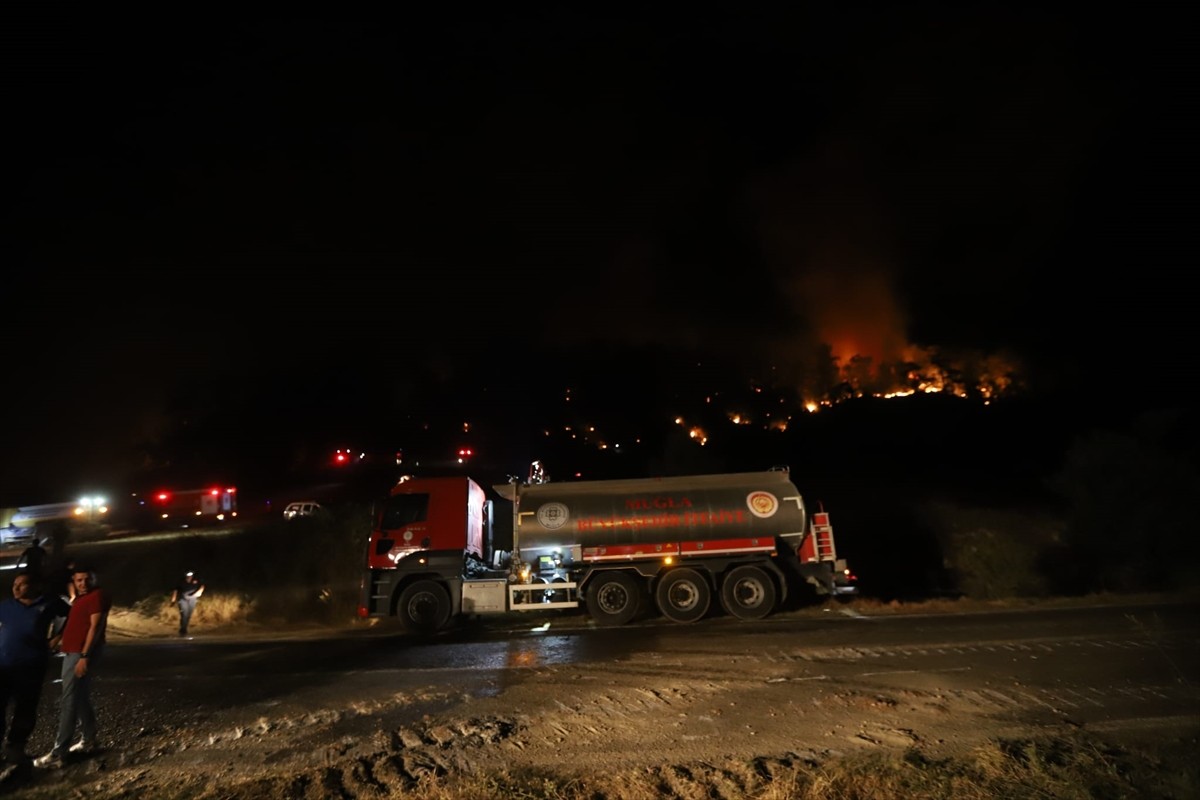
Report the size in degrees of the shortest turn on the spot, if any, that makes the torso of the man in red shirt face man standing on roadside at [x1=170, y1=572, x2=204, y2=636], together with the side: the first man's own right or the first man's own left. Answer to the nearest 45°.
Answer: approximately 135° to the first man's own right

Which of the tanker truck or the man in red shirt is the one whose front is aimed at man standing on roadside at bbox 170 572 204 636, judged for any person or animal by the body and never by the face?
the tanker truck

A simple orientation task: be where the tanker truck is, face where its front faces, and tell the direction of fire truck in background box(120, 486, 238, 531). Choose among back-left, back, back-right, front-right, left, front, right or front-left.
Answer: front-right

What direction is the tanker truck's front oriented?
to the viewer's left

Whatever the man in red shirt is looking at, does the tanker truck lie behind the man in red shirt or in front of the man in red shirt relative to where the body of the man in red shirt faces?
behind

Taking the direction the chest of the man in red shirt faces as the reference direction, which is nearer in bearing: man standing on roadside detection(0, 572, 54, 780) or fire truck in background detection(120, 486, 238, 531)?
the man standing on roadside

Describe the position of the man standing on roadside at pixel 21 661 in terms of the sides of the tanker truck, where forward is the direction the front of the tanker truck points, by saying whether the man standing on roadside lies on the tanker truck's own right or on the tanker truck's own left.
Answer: on the tanker truck's own left

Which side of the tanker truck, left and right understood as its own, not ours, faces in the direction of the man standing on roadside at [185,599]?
front

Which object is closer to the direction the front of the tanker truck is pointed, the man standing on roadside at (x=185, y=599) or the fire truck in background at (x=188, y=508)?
the man standing on roadside

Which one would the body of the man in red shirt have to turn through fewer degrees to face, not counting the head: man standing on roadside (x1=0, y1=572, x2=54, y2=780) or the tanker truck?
the man standing on roadside

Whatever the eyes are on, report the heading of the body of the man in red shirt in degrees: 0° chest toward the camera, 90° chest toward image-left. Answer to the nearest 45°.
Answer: approximately 45°

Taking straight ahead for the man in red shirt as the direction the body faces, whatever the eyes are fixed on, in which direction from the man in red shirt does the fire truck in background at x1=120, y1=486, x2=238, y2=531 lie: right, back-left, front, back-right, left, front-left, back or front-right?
back-right

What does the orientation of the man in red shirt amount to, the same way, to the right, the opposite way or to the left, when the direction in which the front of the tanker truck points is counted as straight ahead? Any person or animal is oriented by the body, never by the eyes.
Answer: to the left
